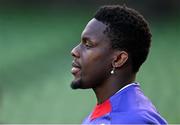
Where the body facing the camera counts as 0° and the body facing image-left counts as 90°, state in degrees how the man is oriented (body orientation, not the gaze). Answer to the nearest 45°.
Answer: approximately 90°

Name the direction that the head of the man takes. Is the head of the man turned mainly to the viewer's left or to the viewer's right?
to the viewer's left
